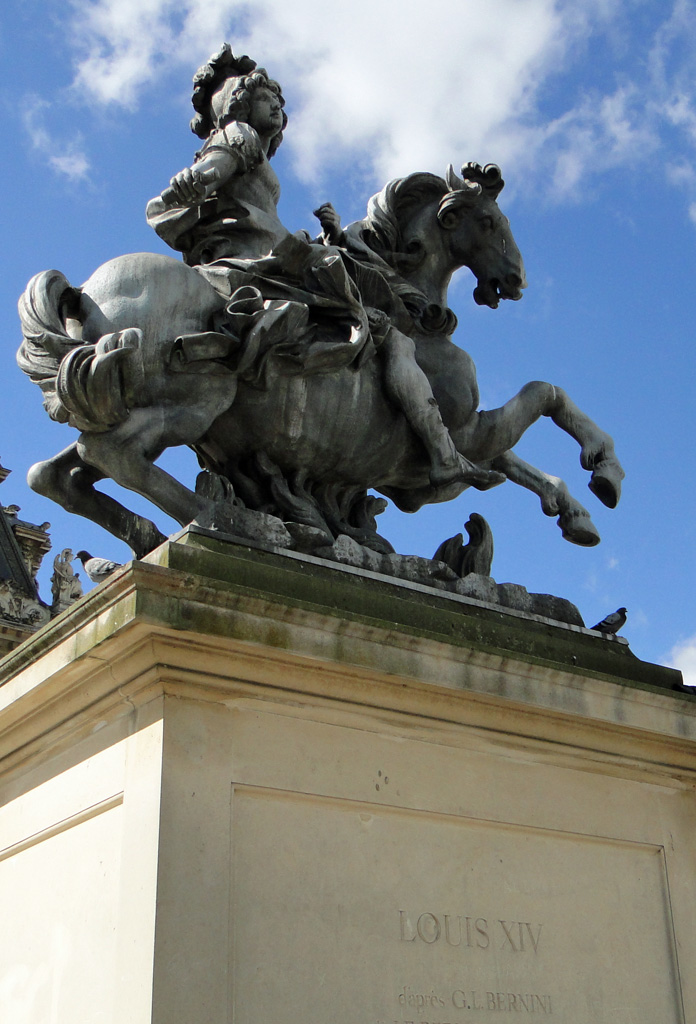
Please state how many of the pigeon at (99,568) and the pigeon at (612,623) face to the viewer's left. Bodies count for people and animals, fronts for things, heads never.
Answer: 1

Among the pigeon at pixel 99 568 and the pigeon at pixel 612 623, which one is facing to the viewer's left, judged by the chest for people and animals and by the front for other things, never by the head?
the pigeon at pixel 99 568

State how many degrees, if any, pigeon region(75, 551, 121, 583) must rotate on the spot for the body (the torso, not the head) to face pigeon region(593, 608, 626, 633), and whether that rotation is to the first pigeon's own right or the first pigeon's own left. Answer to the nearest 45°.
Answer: approximately 180°

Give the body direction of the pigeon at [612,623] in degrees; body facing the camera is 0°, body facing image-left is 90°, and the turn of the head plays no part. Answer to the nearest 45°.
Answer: approximately 270°

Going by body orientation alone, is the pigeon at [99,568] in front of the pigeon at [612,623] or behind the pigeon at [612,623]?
behind

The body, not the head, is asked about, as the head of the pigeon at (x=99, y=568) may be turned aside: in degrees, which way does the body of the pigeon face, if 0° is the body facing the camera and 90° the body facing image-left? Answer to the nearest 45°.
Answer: approximately 90°

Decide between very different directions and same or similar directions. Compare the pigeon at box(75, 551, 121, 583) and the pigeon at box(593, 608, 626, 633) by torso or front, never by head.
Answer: very different directions
